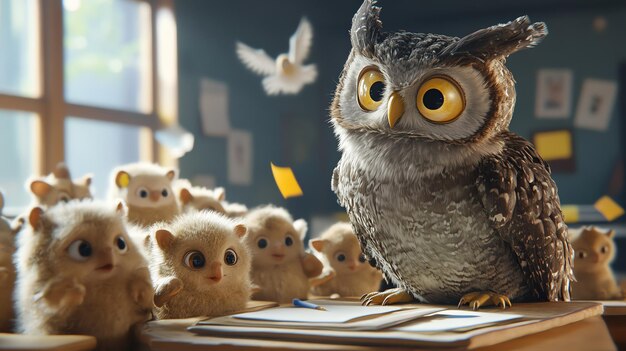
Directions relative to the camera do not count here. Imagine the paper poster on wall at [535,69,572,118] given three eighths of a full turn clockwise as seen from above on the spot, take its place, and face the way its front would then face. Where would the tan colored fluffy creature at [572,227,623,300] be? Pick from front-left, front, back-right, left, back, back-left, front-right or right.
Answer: back-left

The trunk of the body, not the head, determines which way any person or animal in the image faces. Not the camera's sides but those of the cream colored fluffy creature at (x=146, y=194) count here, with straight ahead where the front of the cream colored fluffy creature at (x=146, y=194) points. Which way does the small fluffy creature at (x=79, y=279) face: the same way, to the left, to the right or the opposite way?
the same way

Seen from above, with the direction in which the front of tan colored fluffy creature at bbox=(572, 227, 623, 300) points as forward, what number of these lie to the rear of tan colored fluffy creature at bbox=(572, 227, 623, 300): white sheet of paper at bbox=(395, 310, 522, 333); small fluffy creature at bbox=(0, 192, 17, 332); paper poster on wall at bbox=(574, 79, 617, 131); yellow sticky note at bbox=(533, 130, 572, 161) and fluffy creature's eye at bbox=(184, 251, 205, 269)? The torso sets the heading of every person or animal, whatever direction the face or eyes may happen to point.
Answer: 2

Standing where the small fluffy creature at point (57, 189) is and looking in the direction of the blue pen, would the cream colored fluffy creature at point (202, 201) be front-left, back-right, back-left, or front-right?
front-left

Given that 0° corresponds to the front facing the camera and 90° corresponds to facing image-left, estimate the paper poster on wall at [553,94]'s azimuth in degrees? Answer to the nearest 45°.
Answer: approximately 0°

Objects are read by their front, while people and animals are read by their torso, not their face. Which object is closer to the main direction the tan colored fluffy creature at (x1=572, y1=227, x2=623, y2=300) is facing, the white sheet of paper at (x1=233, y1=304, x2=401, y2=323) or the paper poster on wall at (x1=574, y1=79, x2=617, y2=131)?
the white sheet of paper

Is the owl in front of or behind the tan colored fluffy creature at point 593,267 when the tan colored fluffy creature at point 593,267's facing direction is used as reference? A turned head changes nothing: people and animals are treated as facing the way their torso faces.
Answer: in front

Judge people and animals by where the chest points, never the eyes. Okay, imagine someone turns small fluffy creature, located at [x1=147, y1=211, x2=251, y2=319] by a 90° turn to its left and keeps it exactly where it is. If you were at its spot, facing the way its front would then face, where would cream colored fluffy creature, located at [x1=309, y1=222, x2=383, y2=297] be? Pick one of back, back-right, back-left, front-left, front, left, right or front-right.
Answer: front

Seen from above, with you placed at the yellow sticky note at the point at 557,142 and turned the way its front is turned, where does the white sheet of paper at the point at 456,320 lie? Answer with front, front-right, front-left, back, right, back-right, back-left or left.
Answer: front

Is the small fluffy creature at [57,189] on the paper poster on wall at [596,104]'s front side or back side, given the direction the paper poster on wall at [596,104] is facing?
on the front side

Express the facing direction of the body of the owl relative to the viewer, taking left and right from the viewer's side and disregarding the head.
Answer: facing the viewer and to the left of the viewer

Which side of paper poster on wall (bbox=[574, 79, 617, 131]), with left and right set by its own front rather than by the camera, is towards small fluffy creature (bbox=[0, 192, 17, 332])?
front

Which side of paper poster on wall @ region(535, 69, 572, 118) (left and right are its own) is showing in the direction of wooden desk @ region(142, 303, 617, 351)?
front

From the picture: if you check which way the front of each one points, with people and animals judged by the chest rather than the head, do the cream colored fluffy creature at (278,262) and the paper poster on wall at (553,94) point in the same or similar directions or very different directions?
same or similar directions

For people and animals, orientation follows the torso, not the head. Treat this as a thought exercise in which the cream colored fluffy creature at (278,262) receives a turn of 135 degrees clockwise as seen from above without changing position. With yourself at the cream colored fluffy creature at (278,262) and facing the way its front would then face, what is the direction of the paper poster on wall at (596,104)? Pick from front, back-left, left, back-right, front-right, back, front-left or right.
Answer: right

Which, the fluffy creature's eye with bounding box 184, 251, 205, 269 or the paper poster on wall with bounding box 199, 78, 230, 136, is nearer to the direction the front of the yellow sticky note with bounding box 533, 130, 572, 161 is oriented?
the fluffy creature's eye

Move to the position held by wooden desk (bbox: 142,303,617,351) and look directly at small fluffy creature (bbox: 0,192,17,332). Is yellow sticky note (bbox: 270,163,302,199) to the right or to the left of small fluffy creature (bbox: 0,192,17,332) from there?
right

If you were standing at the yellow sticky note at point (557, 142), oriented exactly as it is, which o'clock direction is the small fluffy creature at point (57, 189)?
The small fluffy creature is roughly at 1 o'clock from the yellow sticky note.
